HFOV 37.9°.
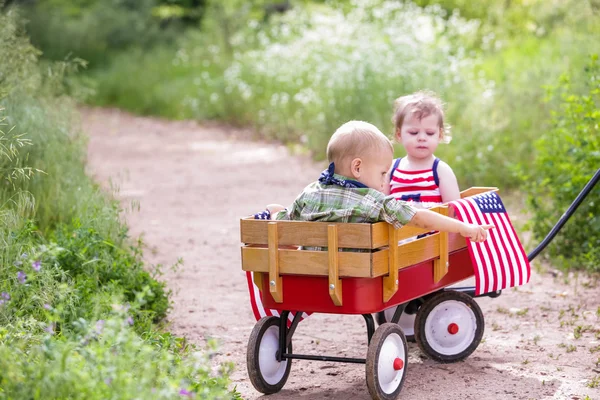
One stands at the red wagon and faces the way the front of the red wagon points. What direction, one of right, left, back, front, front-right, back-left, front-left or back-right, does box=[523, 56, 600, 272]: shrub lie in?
front

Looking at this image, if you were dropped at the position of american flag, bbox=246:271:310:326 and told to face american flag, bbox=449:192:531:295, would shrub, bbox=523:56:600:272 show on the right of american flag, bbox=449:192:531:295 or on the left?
left

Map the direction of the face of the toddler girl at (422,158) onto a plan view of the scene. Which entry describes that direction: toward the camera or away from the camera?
toward the camera

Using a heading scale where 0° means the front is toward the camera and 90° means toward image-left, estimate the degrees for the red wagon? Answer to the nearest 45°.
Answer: approximately 225°
